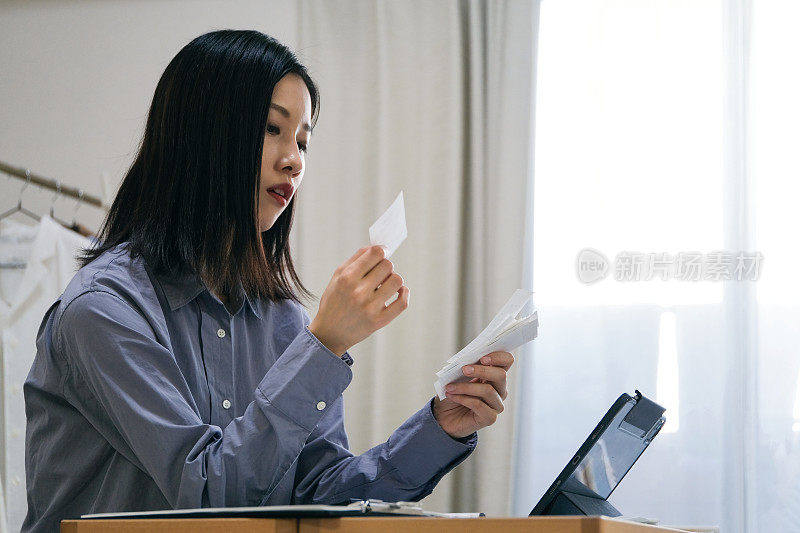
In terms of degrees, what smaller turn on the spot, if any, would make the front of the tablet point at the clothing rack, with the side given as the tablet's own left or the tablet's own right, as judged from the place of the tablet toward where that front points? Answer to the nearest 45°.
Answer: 0° — it already faces it

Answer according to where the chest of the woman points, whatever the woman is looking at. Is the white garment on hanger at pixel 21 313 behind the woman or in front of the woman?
behind

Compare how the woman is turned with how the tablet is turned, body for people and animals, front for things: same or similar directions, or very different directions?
very different directions

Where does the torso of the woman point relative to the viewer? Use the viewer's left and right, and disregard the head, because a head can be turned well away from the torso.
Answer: facing the viewer and to the right of the viewer

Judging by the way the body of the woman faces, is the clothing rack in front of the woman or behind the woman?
behind

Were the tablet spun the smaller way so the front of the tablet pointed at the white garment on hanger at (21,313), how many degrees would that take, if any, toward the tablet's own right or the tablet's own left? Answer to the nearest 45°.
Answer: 0° — it already faces it
